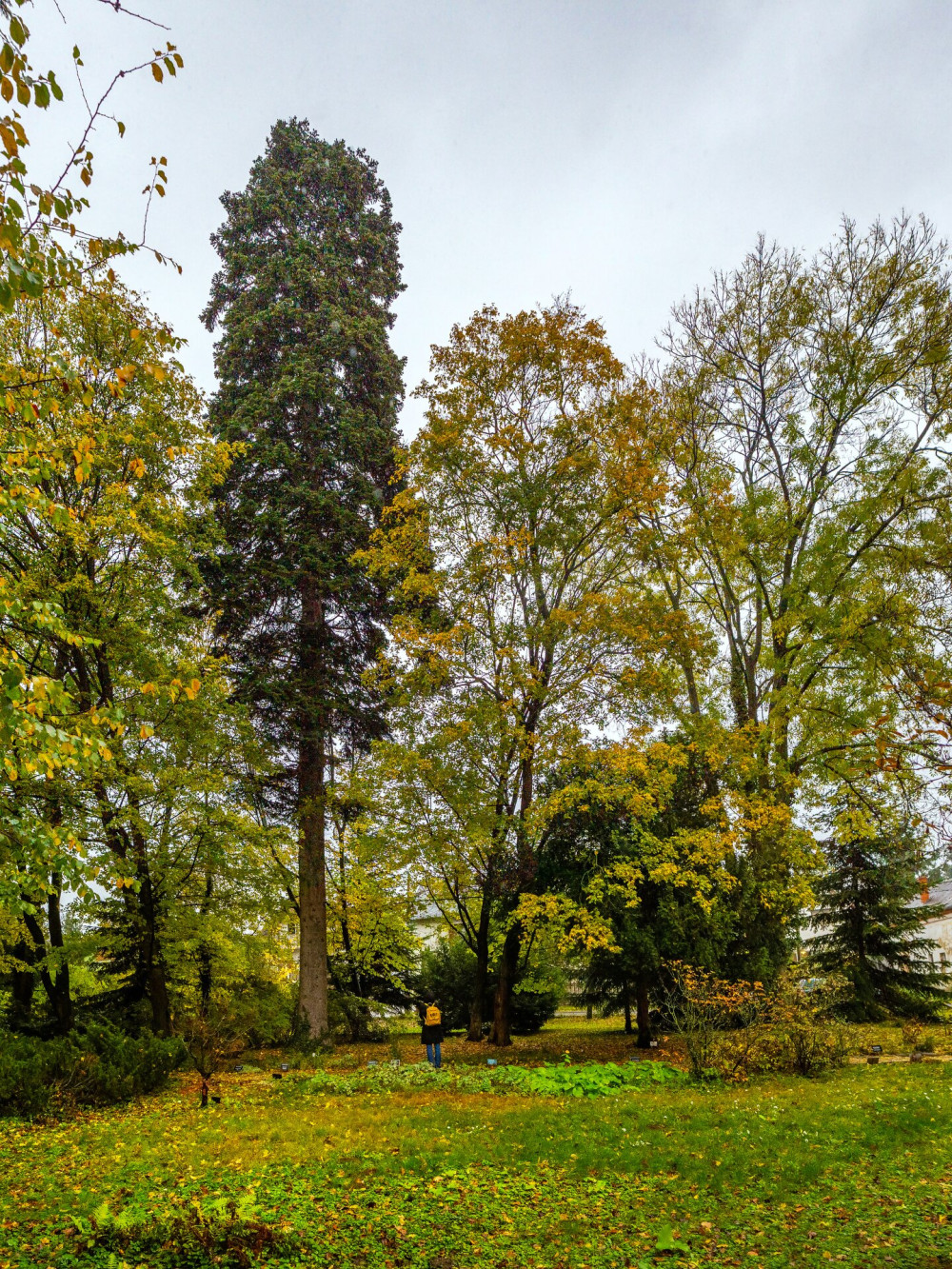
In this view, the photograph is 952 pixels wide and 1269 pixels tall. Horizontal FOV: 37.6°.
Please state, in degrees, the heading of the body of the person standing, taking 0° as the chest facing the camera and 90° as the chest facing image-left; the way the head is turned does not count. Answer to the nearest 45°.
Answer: approximately 135°

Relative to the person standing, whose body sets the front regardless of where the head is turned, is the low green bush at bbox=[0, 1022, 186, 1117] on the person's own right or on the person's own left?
on the person's own left

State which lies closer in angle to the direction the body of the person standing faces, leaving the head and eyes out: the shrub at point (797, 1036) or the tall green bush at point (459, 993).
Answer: the tall green bush

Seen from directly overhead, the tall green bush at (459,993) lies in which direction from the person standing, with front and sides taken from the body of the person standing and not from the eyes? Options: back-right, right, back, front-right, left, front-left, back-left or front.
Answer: front-right
